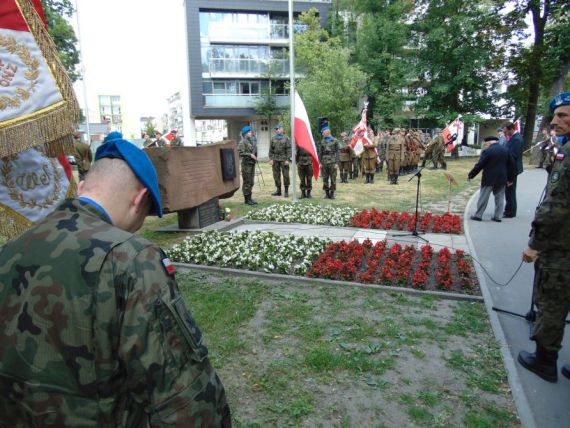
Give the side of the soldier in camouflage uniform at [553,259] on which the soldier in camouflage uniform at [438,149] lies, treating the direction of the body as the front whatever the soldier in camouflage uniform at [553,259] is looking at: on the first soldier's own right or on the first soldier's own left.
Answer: on the first soldier's own right

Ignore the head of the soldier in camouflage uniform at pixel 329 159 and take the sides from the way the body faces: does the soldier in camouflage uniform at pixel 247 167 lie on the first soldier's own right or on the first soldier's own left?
on the first soldier's own right

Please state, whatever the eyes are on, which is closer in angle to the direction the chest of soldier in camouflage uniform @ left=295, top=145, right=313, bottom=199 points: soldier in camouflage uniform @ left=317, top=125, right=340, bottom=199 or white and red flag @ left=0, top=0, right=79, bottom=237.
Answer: the white and red flag

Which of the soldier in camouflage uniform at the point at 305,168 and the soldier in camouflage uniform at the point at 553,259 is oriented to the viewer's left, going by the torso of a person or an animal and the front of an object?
the soldier in camouflage uniform at the point at 553,259

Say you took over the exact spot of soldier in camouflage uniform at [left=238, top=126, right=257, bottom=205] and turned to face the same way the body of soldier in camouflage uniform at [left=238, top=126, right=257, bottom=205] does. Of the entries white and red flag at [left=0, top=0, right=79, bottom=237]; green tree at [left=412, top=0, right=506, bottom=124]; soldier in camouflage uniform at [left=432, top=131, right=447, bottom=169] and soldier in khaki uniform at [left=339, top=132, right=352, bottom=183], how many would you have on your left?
3

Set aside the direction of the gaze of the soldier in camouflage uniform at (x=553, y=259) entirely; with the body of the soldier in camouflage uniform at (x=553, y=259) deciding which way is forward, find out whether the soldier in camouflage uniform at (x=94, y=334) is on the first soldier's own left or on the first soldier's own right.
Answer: on the first soldier's own left

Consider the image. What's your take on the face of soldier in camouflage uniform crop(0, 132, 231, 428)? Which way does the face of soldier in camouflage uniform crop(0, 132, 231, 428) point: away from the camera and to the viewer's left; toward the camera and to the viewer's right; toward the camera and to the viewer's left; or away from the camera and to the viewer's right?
away from the camera and to the viewer's right

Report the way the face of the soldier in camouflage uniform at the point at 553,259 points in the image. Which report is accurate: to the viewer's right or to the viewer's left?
to the viewer's left

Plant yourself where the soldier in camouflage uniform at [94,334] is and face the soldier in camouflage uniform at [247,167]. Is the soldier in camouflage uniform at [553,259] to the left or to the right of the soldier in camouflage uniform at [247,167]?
right

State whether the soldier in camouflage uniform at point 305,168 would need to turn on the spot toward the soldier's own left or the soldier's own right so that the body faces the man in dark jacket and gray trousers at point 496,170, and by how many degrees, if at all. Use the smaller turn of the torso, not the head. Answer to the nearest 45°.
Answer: approximately 45° to the soldier's own left

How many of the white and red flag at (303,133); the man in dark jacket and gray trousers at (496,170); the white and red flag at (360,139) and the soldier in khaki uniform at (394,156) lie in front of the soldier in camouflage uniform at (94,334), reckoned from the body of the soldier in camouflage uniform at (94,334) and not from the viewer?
4

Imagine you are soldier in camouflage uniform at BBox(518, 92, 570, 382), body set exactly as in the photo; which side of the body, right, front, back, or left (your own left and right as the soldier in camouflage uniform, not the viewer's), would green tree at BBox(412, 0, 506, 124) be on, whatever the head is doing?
right

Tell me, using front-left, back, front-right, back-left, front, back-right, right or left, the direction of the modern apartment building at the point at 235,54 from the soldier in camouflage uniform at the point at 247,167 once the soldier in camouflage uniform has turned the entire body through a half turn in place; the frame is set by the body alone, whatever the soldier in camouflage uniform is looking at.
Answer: front-right

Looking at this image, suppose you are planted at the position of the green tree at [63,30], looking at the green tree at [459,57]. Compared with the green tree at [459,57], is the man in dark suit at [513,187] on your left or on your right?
right

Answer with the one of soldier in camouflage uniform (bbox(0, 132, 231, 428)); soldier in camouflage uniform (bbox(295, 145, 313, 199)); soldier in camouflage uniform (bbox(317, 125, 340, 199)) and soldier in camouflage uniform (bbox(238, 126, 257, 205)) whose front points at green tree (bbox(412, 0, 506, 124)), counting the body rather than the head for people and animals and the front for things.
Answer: soldier in camouflage uniform (bbox(0, 132, 231, 428))

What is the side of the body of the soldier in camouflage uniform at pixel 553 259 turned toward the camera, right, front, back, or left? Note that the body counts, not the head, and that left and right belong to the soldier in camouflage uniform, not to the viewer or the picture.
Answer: left
